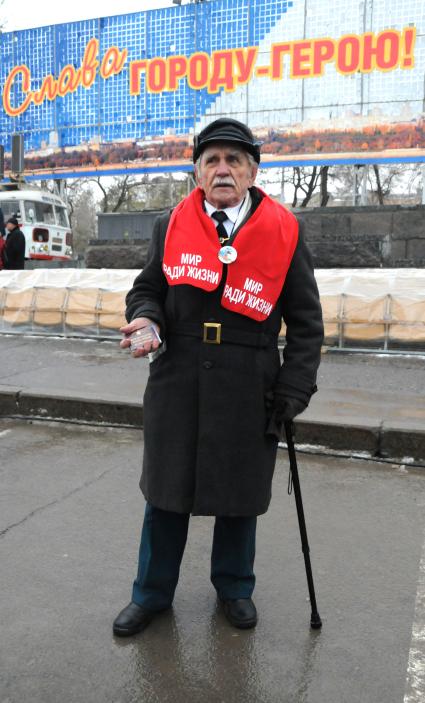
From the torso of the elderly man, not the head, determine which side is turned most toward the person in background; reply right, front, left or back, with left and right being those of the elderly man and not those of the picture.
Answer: back

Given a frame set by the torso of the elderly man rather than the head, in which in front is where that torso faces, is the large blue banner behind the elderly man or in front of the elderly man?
behind

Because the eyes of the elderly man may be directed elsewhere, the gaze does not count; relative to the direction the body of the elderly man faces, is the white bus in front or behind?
behind

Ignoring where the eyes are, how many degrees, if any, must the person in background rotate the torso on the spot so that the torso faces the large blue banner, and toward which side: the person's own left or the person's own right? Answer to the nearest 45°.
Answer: approximately 135° to the person's own right

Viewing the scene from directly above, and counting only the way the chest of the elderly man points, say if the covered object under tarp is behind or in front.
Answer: behind

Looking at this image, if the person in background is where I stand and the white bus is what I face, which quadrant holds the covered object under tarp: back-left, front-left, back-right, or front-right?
back-right

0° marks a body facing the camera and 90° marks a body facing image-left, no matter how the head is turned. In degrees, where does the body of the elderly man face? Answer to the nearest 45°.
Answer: approximately 0°
